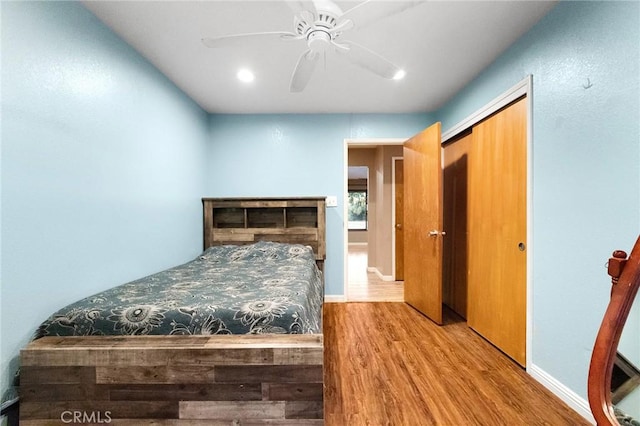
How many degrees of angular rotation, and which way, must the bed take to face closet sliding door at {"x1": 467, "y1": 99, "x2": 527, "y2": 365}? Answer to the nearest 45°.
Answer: approximately 90° to its left

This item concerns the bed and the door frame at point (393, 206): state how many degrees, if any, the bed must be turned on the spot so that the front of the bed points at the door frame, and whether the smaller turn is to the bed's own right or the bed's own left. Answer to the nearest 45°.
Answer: approximately 135° to the bed's own left

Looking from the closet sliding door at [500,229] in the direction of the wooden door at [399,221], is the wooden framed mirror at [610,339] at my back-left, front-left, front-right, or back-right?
back-left

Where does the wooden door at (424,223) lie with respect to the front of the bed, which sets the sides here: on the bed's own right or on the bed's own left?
on the bed's own left

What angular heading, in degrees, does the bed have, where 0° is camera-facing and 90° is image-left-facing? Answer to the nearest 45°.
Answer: approximately 0°

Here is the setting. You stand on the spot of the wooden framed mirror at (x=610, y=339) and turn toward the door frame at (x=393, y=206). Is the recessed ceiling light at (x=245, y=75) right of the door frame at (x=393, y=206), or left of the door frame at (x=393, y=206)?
left

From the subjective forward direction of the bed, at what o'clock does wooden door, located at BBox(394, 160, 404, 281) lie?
The wooden door is roughly at 8 o'clock from the bed.
